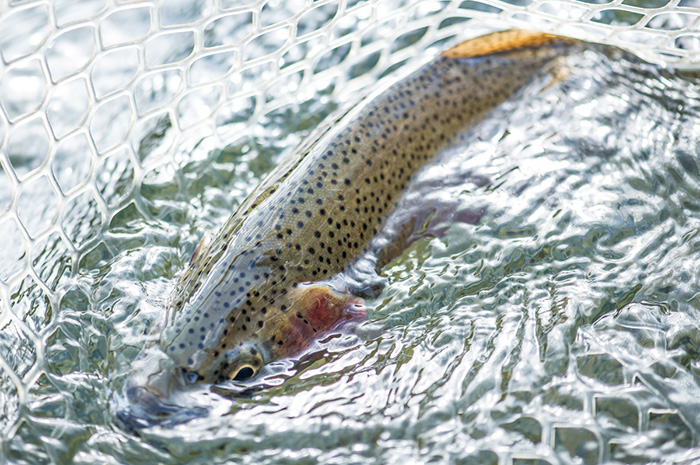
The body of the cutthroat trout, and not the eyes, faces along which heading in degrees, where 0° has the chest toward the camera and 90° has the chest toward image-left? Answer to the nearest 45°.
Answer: approximately 45°
